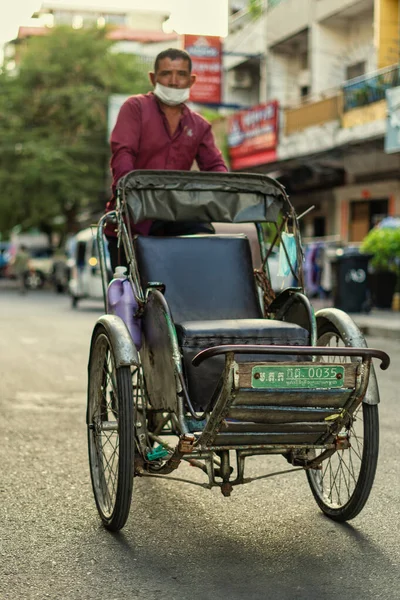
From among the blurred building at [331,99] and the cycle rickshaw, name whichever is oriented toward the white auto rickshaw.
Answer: the blurred building

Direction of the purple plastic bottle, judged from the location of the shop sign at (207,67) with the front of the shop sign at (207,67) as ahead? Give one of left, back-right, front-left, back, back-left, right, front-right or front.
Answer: front

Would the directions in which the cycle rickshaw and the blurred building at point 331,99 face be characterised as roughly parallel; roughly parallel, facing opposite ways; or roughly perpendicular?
roughly perpendicular

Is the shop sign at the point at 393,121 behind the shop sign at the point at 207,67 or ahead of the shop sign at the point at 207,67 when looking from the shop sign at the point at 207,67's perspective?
ahead

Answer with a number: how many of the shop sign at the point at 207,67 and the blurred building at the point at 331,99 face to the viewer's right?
0

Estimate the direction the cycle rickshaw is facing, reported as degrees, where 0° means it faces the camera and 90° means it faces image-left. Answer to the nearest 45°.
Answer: approximately 315°

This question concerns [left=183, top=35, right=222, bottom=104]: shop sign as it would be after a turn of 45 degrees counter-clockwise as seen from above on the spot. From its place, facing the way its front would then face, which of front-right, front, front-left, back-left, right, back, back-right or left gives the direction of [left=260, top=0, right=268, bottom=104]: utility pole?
left

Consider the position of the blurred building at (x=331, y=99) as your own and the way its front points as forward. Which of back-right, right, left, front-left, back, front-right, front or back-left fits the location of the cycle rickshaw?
front-left

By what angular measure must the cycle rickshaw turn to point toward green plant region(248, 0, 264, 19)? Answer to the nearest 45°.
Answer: approximately 135° to its left

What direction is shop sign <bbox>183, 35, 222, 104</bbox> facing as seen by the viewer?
toward the camera

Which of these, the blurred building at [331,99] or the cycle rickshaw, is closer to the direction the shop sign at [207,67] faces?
the cycle rickshaw

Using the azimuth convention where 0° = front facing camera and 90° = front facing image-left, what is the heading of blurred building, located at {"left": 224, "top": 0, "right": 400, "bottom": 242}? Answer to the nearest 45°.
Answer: approximately 45°

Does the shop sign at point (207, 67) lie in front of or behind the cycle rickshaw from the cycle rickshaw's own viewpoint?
behind

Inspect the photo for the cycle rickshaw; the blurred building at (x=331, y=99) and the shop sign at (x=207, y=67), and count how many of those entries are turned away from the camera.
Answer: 0

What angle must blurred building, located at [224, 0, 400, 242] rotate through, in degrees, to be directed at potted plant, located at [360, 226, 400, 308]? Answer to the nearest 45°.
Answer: approximately 45° to its left
